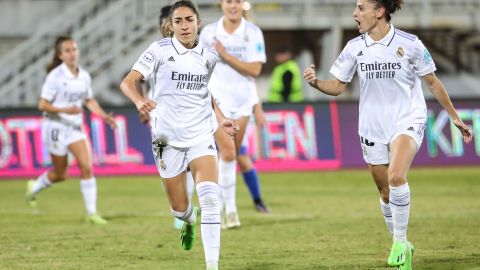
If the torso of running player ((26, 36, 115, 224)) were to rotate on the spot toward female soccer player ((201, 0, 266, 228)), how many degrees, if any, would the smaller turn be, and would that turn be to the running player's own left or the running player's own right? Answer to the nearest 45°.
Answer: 0° — they already face them

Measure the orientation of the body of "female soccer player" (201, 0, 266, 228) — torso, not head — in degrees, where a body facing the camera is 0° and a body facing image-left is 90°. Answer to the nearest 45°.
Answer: approximately 0°

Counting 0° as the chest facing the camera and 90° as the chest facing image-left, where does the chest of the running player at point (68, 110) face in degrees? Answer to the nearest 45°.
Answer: approximately 315°

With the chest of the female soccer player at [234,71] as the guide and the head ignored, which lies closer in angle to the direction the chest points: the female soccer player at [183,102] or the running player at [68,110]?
the female soccer player

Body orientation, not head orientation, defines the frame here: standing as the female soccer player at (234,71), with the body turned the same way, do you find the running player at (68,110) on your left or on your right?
on your right

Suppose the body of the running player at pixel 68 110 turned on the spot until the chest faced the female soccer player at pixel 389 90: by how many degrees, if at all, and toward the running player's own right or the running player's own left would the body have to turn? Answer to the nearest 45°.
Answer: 0° — they already face them

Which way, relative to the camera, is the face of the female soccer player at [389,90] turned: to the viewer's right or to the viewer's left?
to the viewer's left

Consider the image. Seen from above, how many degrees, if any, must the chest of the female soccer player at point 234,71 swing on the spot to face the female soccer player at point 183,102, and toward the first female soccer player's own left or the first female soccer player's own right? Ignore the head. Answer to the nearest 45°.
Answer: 0° — they already face them
